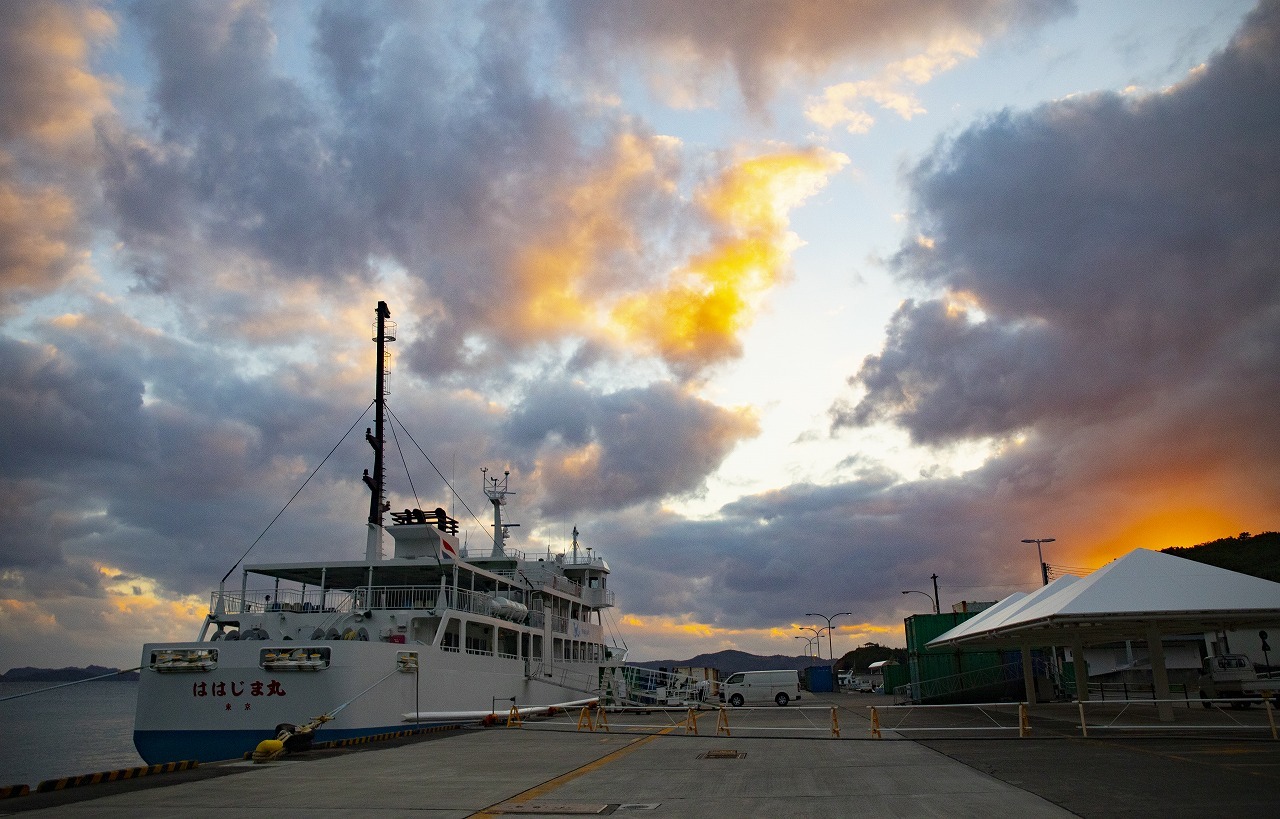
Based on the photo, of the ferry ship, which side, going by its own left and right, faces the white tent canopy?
right

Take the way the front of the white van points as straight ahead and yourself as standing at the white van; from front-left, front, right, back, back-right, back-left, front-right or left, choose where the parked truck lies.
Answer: back-left

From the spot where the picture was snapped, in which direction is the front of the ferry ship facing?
facing away from the viewer and to the right of the viewer

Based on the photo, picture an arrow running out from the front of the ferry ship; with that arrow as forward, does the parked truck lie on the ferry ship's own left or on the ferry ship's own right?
on the ferry ship's own right

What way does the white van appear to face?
to the viewer's left

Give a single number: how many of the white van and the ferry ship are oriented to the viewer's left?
1

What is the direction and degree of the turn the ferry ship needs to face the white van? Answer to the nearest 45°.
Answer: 0° — it already faces it

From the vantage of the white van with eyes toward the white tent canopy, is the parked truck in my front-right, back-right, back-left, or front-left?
front-left
